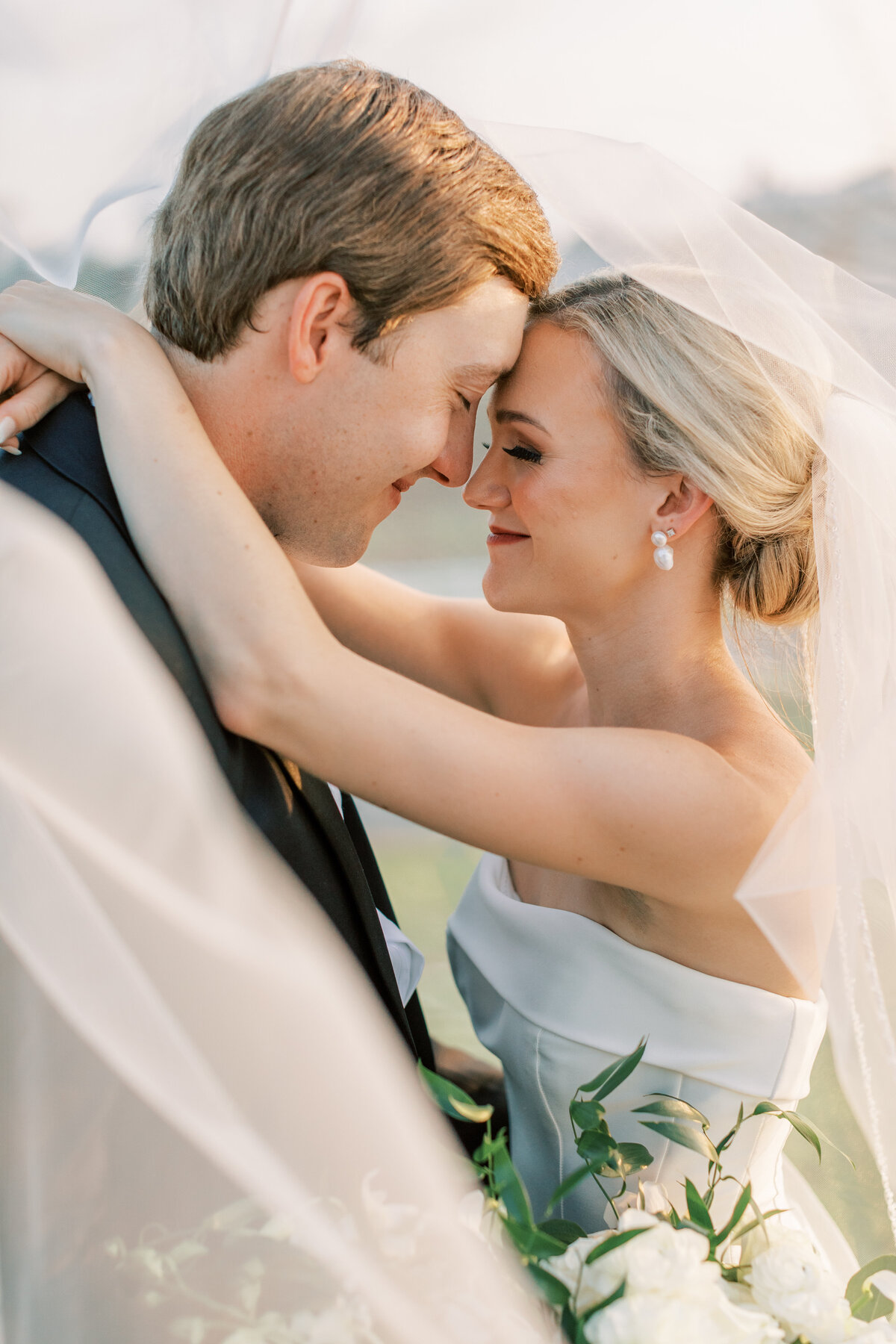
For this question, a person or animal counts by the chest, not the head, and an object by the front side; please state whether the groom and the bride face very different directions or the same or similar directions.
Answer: very different directions

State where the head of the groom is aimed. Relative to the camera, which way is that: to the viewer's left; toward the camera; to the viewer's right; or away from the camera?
to the viewer's right

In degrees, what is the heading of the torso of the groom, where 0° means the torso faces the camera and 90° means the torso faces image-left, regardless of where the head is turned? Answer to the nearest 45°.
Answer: approximately 270°
